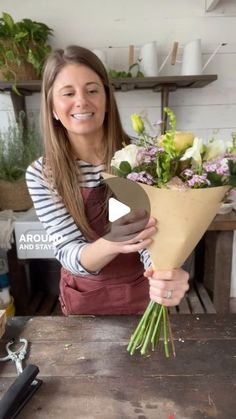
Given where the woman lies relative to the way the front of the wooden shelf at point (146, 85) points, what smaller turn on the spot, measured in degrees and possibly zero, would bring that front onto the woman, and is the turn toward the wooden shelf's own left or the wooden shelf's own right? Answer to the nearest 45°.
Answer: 0° — it already faces them

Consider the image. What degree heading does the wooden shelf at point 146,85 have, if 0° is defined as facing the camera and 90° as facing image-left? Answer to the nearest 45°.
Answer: approximately 0°

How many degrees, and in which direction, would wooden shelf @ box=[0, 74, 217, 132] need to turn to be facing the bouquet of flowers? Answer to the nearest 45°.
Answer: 0° — it already faces it

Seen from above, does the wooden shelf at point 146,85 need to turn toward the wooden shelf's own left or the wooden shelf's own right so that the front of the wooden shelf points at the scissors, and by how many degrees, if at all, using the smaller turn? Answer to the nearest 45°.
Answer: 0° — it already faces it
